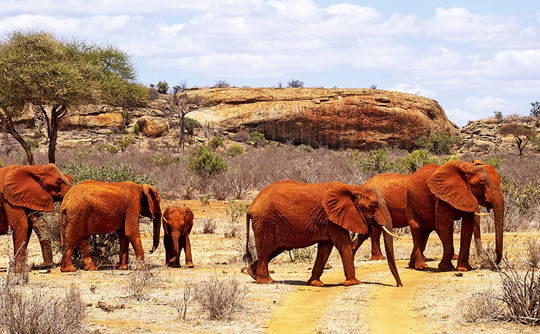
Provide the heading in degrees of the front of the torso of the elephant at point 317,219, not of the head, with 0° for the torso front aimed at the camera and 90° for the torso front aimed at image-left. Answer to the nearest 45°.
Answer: approximately 270°

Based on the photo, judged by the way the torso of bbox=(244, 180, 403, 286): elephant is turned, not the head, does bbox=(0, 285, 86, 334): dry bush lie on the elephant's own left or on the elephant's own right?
on the elephant's own right

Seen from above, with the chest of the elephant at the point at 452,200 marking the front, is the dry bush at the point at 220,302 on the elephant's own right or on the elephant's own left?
on the elephant's own right

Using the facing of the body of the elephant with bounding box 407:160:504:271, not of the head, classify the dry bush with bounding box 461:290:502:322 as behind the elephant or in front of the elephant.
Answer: in front

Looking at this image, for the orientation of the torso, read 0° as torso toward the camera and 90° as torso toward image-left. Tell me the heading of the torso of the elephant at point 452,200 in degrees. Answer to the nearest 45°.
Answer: approximately 315°

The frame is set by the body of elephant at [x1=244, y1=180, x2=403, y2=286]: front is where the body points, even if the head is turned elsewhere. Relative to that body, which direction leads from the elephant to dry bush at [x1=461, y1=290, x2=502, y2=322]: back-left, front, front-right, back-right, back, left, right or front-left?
front-right

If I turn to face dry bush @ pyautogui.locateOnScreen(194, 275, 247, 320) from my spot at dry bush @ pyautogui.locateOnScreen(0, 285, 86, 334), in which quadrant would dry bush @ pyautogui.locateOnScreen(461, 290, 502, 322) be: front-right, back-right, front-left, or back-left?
front-right

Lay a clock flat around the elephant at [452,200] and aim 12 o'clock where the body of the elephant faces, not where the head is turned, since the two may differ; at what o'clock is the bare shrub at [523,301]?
The bare shrub is roughly at 1 o'clock from the elephant.

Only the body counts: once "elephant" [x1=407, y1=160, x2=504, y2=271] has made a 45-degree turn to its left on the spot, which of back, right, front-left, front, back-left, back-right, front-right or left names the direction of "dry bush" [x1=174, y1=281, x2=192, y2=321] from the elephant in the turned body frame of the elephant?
back-right

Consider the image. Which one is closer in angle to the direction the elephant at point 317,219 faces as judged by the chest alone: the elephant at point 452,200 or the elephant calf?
the elephant

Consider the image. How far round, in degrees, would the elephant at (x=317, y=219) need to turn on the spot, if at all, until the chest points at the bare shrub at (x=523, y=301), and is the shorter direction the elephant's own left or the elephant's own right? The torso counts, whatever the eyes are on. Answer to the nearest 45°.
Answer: approximately 45° to the elephant's own right

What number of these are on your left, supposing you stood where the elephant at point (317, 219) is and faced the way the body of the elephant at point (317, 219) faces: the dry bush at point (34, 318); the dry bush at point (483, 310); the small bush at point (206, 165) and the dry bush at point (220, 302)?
1

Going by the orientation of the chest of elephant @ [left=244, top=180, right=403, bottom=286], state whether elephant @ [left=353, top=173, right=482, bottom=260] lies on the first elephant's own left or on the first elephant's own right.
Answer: on the first elephant's own left

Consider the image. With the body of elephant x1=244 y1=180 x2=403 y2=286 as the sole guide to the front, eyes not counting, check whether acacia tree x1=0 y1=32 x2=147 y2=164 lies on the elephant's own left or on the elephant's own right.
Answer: on the elephant's own left

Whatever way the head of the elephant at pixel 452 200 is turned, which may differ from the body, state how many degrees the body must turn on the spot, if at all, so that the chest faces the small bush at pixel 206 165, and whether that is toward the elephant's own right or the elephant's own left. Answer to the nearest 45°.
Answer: approximately 180°

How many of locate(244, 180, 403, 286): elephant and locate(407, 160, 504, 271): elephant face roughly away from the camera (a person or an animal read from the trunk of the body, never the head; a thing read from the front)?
0

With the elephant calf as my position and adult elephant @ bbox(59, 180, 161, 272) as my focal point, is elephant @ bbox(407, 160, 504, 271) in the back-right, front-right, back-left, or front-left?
back-left
